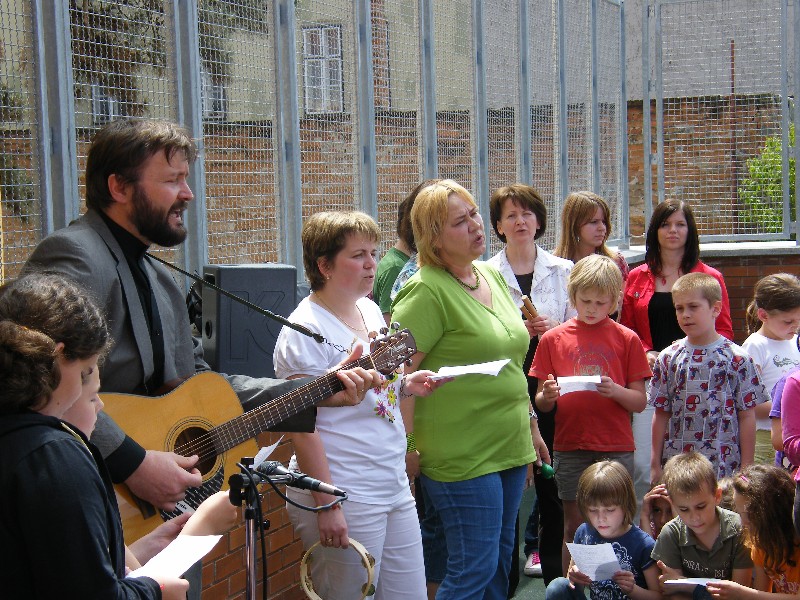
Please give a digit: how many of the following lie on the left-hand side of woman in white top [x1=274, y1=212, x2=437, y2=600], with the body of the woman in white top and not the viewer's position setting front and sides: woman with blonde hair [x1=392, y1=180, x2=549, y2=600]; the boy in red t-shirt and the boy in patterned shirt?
3

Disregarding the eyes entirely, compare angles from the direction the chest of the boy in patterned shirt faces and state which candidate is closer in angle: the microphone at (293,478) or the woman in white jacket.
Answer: the microphone

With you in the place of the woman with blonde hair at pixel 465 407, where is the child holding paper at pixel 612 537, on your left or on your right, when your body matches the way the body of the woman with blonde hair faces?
on your left

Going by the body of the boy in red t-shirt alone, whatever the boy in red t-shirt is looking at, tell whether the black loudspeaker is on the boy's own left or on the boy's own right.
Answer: on the boy's own right

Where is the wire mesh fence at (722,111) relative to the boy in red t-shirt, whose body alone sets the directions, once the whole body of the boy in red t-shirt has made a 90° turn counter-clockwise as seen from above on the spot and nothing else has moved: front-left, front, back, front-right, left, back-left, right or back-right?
left

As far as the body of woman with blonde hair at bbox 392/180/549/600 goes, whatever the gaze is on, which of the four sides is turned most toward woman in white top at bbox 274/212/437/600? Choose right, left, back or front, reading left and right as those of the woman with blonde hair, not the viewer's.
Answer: right

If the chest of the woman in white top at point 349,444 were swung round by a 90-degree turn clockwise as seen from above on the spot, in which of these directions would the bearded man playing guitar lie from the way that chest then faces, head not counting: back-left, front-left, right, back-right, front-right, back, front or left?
front

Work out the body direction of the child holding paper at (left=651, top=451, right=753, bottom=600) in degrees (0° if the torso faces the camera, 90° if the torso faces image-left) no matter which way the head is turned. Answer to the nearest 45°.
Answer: approximately 0°

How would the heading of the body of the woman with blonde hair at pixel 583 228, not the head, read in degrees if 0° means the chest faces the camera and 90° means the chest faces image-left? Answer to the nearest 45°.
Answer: approximately 315°

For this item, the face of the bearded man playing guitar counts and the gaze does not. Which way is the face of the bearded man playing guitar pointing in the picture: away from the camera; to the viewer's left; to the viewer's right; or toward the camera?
to the viewer's right
